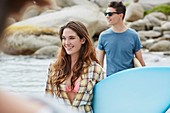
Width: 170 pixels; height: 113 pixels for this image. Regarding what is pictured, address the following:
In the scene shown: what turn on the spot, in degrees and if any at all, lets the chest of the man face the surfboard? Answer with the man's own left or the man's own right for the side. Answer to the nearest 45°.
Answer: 0° — they already face it

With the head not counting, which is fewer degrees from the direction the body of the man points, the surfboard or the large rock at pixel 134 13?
the surfboard

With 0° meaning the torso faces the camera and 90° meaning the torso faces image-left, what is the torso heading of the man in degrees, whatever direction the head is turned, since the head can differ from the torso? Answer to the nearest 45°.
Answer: approximately 0°

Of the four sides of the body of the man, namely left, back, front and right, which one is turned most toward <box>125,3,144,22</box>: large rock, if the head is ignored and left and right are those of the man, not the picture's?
back

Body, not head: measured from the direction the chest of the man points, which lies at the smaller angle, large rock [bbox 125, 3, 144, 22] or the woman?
the woman
